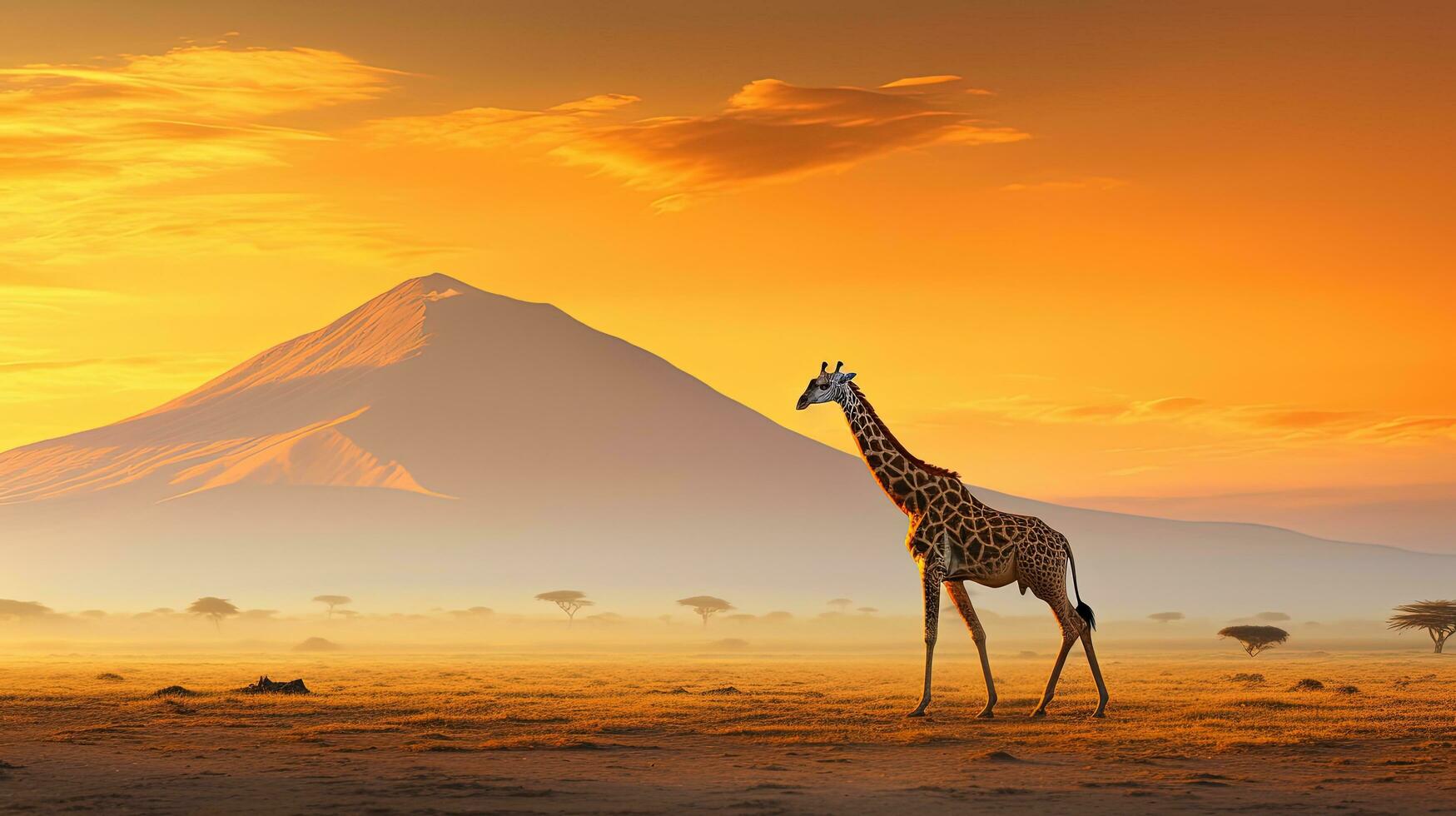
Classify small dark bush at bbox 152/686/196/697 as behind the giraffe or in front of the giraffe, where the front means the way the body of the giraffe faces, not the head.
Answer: in front

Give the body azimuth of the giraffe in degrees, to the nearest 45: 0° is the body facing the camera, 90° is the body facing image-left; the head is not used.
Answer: approximately 90°
